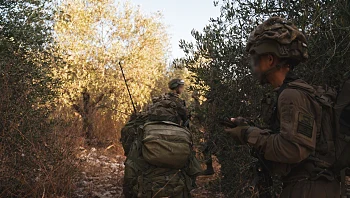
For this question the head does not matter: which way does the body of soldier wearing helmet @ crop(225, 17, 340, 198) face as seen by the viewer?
to the viewer's left

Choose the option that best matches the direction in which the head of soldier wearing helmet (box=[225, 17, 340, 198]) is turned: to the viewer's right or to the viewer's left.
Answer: to the viewer's left
